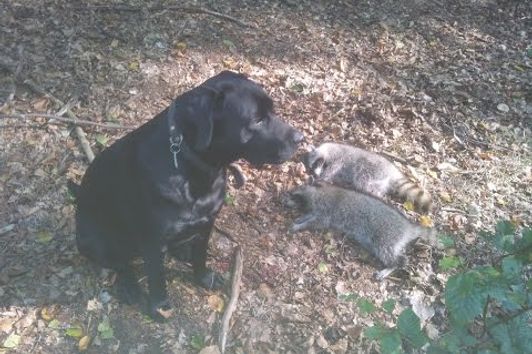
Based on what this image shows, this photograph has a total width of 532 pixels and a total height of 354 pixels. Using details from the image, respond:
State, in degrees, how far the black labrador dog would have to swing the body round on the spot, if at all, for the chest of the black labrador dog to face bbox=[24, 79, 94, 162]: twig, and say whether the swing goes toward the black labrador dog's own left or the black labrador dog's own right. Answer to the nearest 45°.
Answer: approximately 180°

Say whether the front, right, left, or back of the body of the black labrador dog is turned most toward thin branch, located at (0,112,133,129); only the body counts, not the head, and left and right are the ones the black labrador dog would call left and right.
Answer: back

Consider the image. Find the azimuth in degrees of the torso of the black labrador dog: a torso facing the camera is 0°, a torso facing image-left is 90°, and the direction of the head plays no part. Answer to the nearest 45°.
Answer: approximately 315°

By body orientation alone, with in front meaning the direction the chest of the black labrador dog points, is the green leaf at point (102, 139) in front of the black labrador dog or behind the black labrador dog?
behind
